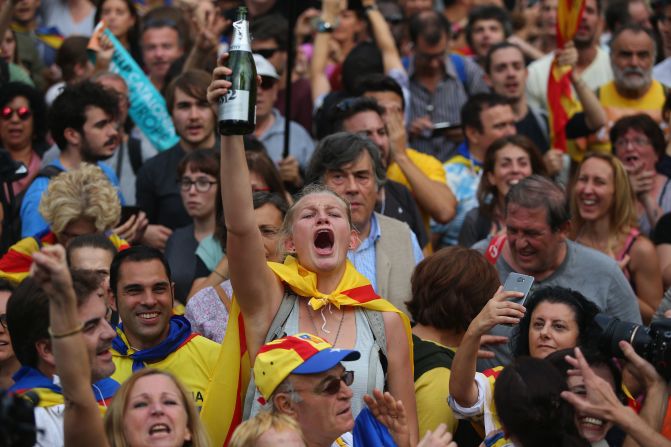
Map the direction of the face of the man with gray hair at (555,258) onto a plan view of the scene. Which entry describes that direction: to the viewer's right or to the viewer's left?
to the viewer's left

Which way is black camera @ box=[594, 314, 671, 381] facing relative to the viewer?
to the viewer's left

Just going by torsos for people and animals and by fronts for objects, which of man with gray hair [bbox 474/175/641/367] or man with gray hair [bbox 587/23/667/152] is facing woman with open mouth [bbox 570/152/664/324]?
man with gray hair [bbox 587/23/667/152]

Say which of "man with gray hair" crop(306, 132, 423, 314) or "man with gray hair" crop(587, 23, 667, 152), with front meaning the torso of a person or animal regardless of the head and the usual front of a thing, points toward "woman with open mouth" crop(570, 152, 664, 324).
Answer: "man with gray hair" crop(587, 23, 667, 152)

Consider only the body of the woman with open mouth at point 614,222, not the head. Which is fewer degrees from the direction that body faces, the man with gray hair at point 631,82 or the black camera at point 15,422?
the black camera

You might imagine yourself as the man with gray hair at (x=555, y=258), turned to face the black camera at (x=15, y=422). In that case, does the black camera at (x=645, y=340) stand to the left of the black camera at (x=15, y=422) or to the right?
left

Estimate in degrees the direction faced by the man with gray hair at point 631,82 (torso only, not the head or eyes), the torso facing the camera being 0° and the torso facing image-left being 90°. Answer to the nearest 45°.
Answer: approximately 0°

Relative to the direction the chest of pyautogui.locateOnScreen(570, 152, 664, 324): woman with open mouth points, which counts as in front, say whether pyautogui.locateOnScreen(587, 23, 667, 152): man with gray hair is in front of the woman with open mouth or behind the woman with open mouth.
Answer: behind

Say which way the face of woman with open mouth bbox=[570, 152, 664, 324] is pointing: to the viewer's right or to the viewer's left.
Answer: to the viewer's left

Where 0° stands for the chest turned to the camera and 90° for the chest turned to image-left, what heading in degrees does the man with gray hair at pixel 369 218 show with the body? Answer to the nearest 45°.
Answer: approximately 0°

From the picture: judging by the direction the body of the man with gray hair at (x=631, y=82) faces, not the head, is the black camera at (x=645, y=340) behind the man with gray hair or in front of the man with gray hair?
in front

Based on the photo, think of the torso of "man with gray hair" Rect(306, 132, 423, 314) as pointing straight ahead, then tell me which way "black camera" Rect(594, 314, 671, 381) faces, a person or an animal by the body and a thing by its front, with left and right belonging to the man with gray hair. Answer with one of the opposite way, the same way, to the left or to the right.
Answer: to the right
